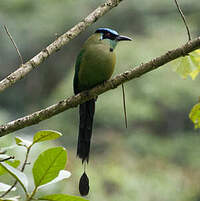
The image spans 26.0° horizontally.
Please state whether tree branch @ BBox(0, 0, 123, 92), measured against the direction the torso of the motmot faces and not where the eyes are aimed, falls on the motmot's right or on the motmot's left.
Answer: on the motmot's right

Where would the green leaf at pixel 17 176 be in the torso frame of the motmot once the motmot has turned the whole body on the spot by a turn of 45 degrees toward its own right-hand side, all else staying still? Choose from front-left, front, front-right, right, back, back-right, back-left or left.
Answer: front

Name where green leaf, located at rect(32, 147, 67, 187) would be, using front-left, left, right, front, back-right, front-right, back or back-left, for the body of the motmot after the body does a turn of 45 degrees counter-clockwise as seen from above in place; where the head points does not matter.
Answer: right

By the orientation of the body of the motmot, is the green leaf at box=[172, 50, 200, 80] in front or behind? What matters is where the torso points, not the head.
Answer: in front

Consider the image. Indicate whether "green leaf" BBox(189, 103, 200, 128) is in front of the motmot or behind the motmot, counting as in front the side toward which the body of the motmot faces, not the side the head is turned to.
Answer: in front

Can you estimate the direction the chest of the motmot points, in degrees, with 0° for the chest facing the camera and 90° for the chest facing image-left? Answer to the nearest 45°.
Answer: approximately 315°
